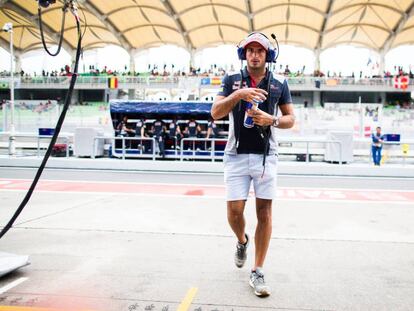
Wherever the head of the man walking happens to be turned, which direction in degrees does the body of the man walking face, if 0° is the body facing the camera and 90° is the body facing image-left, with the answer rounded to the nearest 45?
approximately 0°

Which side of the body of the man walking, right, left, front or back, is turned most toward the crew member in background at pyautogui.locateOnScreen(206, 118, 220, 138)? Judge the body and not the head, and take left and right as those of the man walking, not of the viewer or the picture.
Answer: back

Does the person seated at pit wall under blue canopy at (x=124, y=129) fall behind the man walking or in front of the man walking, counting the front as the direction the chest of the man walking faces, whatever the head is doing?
behind

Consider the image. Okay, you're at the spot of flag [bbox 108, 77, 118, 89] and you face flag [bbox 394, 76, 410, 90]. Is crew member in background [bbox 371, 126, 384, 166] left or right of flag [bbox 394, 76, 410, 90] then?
right

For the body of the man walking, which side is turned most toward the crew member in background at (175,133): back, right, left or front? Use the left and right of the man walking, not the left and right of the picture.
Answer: back

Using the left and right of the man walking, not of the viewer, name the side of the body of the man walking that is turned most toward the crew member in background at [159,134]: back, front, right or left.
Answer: back

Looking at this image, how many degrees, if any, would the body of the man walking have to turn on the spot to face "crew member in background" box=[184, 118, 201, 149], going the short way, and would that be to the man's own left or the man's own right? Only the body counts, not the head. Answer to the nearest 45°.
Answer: approximately 180°
